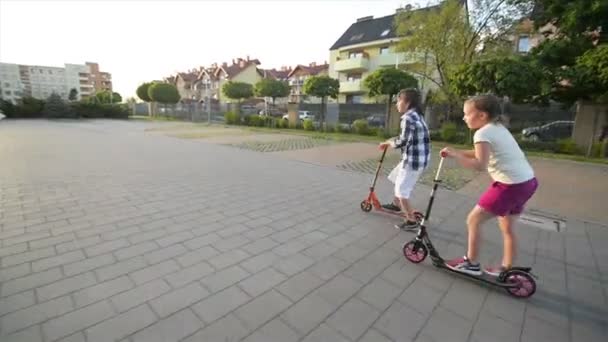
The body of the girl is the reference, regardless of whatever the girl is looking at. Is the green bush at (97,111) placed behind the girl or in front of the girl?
in front

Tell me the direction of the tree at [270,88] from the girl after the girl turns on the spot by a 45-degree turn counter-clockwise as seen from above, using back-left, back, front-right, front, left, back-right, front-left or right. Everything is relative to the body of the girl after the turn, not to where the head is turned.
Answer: right

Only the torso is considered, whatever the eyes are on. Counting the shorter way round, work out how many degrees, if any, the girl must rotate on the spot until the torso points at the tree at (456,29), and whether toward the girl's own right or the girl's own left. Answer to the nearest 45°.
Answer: approximately 90° to the girl's own right

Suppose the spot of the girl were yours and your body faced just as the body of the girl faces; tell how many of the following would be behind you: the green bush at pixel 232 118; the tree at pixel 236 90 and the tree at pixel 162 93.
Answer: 0

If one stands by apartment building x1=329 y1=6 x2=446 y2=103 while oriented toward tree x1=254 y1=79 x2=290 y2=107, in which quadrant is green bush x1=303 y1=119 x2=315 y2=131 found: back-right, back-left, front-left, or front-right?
front-left

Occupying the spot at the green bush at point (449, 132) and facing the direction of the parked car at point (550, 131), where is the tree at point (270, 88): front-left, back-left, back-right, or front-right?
back-left

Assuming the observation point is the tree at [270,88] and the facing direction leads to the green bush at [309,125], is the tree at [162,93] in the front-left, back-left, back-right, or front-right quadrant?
back-right

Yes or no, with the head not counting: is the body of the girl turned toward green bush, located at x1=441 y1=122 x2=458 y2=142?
no

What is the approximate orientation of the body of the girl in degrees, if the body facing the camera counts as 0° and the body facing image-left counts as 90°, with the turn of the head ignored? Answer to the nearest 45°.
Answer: approximately 90°

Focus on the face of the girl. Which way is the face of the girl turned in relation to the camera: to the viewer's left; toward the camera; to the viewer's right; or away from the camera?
to the viewer's left

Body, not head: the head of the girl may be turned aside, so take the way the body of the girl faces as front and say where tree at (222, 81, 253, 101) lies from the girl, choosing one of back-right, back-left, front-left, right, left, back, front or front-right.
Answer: front-right

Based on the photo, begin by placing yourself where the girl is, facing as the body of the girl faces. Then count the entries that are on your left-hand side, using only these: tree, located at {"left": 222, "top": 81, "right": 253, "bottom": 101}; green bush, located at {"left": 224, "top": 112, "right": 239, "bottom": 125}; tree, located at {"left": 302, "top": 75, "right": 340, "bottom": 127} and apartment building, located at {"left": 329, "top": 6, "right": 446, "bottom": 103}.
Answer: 0

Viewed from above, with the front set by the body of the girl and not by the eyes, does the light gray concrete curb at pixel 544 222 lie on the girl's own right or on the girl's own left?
on the girl's own right

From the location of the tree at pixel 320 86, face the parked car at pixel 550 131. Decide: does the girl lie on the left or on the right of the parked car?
right

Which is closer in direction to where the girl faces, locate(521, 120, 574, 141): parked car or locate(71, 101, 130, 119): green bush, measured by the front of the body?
the green bush
